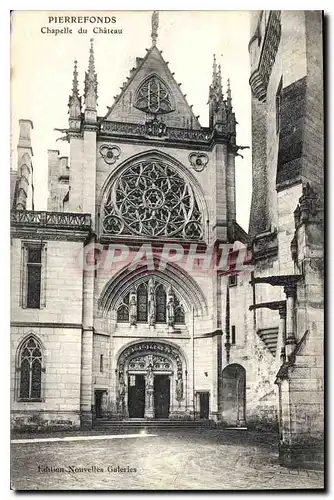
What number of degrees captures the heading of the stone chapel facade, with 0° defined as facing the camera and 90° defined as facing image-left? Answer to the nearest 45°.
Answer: approximately 0°
